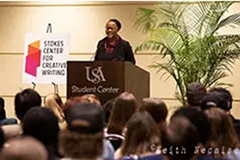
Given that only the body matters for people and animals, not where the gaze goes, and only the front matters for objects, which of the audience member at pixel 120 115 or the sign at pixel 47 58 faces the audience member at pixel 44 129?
the sign

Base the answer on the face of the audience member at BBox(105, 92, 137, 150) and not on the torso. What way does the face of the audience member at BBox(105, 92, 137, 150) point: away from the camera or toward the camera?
away from the camera

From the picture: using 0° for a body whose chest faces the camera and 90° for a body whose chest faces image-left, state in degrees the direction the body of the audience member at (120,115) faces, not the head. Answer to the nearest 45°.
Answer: approximately 180°

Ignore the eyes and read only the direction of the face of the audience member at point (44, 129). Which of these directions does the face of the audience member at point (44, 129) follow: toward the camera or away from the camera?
away from the camera

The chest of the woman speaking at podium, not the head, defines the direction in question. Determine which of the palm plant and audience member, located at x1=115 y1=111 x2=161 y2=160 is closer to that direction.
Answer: the audience member

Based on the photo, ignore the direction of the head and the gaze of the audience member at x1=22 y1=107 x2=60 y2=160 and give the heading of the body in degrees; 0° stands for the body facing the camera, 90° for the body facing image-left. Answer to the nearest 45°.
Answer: approximately 180°

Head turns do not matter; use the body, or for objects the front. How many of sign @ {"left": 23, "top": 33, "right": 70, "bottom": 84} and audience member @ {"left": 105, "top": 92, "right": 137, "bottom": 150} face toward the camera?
1

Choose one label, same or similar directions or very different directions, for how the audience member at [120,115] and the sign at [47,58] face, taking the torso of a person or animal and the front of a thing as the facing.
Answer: very different directions

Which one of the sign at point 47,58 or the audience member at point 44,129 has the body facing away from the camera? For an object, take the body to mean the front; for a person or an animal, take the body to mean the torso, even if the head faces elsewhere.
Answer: the audience member

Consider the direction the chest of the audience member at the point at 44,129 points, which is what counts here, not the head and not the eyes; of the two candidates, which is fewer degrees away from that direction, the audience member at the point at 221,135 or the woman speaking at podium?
the woman speaking at podium

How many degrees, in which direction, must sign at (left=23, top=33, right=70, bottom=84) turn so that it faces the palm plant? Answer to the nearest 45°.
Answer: approximately 90° to its left

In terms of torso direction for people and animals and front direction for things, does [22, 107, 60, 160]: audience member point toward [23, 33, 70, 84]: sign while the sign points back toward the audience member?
yes
